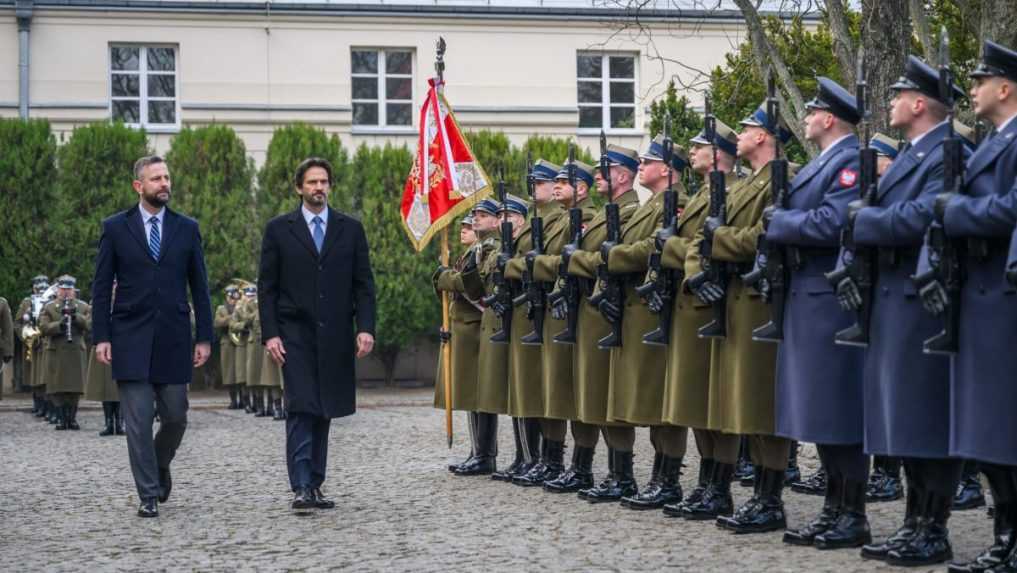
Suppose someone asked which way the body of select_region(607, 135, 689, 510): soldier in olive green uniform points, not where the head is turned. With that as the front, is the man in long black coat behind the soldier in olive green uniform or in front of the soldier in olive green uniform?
in front

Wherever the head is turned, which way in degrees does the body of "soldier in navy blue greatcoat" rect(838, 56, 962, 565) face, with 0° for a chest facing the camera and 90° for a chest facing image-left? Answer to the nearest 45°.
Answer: approximately 90°

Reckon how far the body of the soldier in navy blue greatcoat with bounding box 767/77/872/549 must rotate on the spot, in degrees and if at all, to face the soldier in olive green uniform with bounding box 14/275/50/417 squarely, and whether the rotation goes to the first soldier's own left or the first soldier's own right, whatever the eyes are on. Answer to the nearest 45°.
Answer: approximately 45° to the first soldier's own right

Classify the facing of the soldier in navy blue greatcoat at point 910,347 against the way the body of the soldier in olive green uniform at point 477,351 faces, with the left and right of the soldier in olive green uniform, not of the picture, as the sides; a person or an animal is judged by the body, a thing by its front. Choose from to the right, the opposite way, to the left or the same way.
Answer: the same way

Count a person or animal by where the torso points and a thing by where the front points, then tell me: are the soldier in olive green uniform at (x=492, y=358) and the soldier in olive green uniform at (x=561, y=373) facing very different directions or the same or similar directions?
same or similar directions

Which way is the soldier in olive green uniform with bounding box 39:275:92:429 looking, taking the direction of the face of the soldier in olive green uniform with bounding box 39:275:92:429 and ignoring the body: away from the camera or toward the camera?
toward the camera

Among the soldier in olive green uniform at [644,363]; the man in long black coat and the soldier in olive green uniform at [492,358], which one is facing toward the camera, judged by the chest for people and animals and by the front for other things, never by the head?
the man in long black coat

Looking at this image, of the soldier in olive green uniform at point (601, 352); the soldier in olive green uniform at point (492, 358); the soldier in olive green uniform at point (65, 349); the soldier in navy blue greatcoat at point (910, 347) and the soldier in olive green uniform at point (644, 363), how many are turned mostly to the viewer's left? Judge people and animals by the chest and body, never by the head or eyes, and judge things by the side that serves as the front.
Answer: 4

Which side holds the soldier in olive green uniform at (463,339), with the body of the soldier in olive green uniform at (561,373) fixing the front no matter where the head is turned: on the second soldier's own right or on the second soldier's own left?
on the second soldier's own right

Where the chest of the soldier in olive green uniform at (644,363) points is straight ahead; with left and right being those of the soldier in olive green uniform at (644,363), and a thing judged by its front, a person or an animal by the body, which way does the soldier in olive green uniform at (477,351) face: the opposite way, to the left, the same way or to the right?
the same way

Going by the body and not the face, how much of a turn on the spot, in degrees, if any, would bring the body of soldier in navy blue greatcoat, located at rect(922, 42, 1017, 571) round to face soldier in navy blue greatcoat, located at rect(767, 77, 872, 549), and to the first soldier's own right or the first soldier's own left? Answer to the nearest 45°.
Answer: approximately 45° to the first soldier's own right

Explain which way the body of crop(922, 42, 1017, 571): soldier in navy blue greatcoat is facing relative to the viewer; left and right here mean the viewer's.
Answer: facing to the left of the viewer

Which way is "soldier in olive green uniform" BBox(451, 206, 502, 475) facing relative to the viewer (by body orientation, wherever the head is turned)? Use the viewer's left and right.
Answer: facing to the left of the viewer

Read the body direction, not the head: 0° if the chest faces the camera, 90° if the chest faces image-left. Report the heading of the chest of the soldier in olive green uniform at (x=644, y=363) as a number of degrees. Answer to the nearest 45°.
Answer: approximately 90°

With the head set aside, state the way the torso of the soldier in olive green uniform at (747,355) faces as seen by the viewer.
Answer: to the viewer's left
